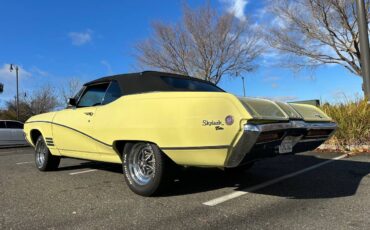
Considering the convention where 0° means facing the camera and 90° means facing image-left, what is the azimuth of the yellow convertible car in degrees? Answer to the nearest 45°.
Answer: approximately 135°

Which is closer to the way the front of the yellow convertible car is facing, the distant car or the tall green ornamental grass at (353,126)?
the distant car

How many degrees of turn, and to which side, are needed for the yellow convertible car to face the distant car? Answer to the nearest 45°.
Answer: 0° — it already faces it

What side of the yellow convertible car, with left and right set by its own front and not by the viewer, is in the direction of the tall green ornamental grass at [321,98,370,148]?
right
